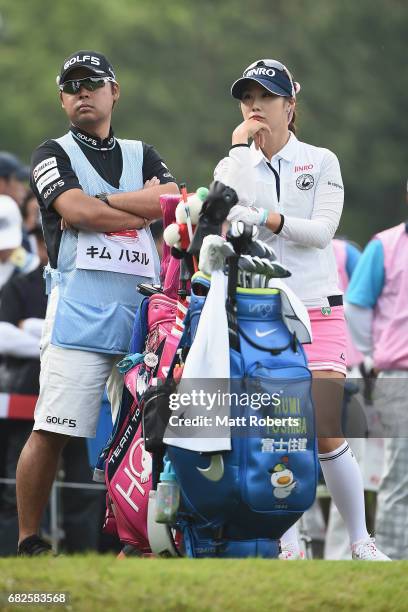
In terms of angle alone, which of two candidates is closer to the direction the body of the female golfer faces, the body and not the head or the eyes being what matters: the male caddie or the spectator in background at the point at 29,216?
the male caddie

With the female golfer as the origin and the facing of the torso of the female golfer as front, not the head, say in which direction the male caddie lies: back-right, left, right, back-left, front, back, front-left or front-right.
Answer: front-right

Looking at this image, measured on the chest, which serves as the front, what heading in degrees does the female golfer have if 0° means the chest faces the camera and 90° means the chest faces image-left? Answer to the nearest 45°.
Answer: approximately 45°

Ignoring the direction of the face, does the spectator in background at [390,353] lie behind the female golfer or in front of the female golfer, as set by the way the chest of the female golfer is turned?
behind

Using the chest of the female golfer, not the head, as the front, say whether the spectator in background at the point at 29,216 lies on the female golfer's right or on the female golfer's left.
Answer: on the female golfer's right

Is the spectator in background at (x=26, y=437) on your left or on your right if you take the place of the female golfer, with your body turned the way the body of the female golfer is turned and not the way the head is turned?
on your right

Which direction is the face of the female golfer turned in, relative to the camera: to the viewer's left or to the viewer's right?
to the viewer's left
